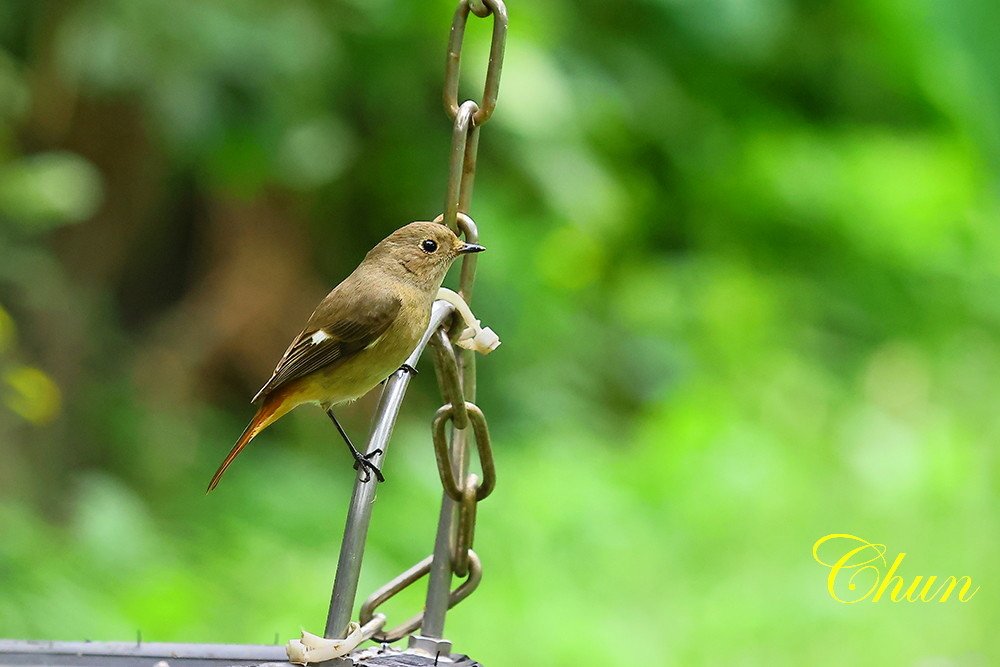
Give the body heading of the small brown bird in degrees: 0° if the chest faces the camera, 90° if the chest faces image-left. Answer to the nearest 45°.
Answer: approximately 270°
